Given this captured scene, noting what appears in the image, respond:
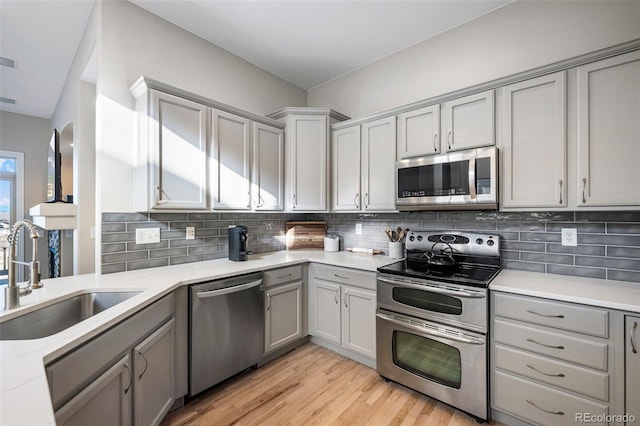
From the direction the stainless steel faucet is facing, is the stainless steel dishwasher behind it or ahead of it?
ahead

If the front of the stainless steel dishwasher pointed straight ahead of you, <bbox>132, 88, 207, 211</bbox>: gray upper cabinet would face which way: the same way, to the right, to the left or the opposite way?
the same way

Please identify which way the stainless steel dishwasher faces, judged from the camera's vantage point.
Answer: facing the viewer and to the right of the viewer

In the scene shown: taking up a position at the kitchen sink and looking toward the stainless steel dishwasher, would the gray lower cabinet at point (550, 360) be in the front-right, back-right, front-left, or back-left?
front-right

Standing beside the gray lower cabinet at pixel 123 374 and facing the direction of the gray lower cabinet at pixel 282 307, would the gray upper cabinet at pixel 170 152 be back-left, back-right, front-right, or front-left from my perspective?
front-left

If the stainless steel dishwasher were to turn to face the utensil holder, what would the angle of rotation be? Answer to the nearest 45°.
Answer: approximately 45° to its left

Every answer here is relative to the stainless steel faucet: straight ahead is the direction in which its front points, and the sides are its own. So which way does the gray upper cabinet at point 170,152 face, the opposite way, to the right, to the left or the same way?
the same way

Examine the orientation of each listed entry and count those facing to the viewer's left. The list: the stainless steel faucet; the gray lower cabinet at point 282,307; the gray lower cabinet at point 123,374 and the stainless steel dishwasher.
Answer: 0

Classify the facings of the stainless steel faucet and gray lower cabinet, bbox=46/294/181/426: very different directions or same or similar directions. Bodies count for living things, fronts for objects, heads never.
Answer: same or similar directions

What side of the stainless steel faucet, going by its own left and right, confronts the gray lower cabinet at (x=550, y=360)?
front

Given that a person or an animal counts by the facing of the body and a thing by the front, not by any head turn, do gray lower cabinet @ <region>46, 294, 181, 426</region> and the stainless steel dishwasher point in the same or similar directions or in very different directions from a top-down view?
same or similar directions

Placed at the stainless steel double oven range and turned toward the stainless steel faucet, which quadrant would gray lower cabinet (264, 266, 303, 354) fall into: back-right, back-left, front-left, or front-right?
front-right
